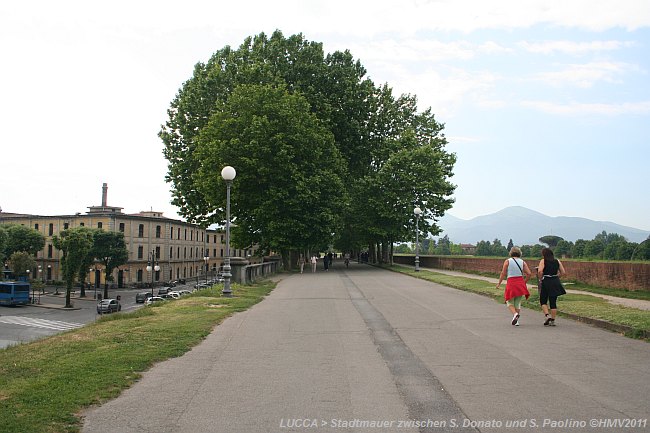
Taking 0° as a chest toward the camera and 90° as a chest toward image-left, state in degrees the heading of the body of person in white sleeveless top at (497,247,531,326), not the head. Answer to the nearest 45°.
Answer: approximately 180°

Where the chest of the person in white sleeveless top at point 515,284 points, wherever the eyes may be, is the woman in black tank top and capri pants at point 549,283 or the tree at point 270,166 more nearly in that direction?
the tree

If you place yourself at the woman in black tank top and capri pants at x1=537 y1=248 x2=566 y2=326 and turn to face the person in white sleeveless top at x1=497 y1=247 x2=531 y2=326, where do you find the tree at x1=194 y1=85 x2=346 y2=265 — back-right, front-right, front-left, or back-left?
front-right

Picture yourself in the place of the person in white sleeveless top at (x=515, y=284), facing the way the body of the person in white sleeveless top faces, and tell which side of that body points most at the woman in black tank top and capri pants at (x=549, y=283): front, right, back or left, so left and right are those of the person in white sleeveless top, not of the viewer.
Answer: right

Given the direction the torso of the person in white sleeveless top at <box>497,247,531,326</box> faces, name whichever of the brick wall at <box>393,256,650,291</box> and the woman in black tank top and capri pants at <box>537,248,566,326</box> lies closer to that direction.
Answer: the brick wall

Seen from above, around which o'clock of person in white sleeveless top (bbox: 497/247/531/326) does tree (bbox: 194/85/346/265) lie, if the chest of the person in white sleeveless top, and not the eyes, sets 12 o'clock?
The tree is roughly at 11 o'clock from the person in white sleeveless top.
